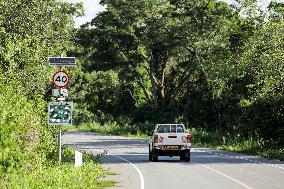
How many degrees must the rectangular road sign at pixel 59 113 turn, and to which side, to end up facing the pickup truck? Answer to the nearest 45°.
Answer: approximately 135° to its left

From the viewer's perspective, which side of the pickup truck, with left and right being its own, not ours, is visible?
back

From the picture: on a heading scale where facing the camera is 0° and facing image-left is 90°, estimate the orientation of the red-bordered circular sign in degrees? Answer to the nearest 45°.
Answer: approximately 0°

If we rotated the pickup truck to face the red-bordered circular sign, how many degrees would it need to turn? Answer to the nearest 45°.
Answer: approximately 90° to its left

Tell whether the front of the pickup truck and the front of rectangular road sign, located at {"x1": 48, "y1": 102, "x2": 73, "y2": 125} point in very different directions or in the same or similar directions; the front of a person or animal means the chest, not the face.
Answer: very different directions
